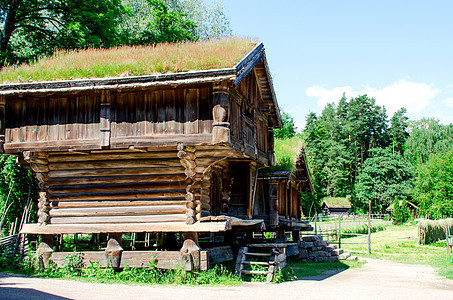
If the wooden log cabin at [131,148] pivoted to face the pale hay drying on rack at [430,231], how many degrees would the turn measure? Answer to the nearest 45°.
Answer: approximately 45° to its left

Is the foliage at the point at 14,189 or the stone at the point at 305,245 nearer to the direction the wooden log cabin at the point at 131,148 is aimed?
the stone

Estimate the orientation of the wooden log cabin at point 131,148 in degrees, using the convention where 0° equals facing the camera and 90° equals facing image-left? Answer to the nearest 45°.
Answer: approximately 270°

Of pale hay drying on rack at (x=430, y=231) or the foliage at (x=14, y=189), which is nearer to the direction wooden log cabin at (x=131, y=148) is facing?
the pale hay drying on rack

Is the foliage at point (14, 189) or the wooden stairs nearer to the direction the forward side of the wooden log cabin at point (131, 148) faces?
the wooden stairs

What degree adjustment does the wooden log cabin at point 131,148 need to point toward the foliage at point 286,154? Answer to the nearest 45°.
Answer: approximately 45° to its left

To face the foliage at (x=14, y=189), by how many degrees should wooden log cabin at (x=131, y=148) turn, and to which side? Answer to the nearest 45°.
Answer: approximately 135° to its left

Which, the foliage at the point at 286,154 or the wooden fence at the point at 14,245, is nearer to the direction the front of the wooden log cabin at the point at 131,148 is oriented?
the foliage

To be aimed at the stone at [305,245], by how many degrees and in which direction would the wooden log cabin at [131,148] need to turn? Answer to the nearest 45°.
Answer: approximately 45° to its left
